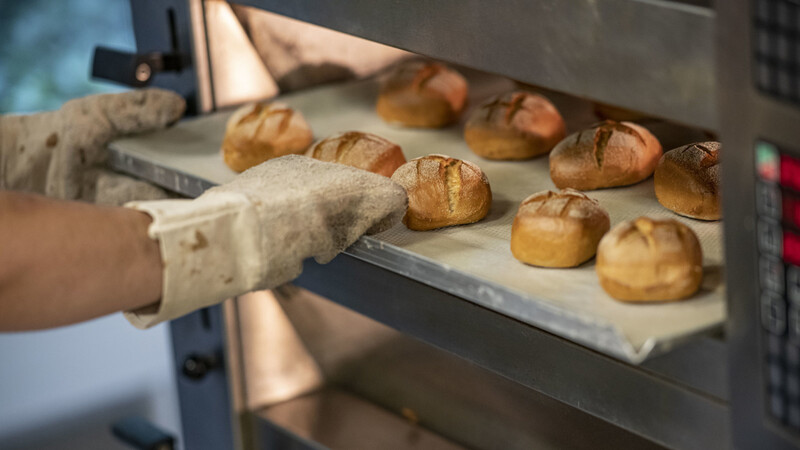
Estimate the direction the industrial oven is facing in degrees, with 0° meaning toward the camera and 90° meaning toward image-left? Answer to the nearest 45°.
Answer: approximately 45°
